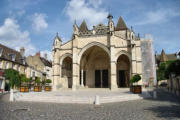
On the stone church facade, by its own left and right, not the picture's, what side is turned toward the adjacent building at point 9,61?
right

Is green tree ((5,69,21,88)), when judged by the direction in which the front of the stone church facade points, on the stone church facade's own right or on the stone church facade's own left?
on the stone church facade's own right

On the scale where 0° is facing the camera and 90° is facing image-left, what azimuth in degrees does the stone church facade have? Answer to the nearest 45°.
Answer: approximately 0°
